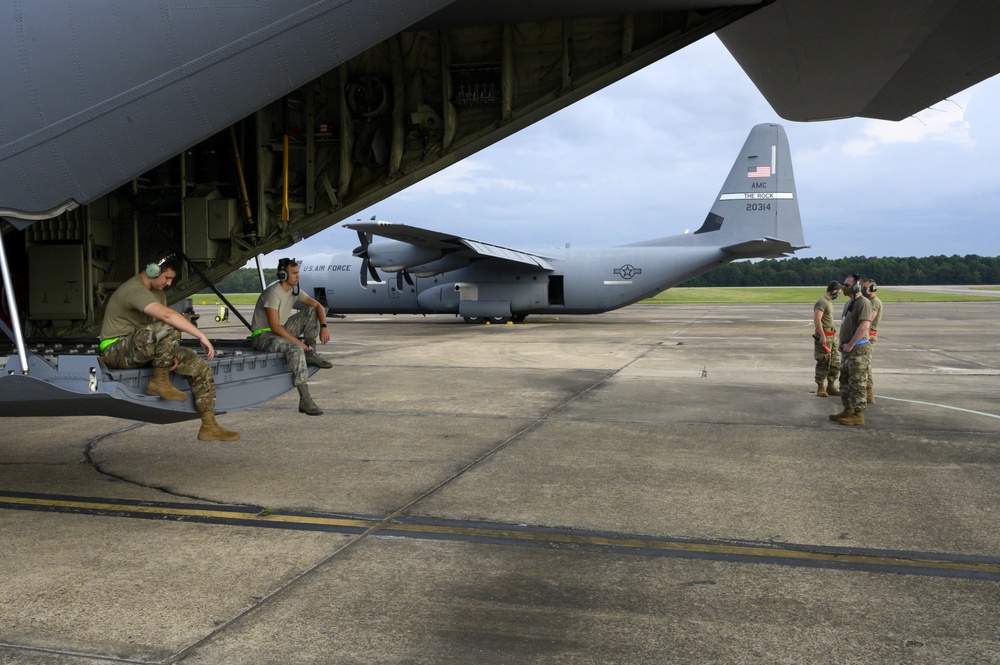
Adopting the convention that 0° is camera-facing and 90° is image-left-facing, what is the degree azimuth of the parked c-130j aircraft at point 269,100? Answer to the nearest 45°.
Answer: approximately 90°

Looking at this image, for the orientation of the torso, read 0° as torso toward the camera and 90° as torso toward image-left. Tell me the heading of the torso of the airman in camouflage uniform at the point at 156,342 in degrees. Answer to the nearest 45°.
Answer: approximately 270°

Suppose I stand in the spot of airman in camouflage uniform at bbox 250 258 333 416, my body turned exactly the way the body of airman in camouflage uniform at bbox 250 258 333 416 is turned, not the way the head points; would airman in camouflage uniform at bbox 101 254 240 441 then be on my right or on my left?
on my right

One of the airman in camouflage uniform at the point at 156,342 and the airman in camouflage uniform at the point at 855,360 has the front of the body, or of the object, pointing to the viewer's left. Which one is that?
the airman in camouflage uniform at the point at 855,360

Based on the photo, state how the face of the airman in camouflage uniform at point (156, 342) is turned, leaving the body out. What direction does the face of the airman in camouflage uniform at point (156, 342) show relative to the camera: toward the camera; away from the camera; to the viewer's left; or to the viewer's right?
to the viewer's right

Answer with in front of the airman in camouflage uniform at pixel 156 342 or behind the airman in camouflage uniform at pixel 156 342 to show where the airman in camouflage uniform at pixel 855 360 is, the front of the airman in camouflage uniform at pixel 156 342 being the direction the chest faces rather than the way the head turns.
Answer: in front

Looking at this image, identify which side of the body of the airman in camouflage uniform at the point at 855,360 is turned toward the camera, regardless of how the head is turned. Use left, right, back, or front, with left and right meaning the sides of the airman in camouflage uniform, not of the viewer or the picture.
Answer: left

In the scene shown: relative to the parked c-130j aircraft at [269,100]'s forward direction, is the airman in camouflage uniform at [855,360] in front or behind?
behind

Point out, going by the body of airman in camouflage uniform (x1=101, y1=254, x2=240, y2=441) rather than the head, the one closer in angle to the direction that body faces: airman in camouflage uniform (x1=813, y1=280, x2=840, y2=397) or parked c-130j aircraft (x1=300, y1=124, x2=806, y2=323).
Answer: the airman in camouflage uniform

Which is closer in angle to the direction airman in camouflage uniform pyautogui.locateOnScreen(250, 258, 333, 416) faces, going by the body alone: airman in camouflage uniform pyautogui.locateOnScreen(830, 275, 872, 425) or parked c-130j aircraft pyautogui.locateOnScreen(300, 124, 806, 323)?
the airman in camouflage uniform
